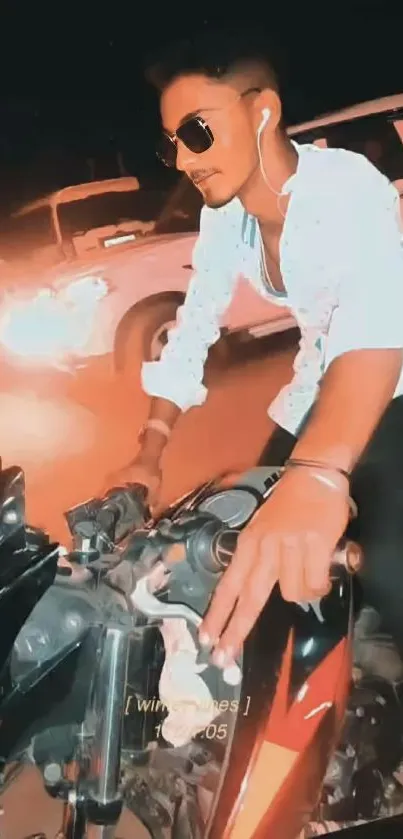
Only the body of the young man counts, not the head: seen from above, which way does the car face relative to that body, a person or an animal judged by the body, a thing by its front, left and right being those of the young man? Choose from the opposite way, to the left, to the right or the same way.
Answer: the same way

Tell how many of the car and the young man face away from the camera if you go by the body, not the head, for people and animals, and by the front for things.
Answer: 0

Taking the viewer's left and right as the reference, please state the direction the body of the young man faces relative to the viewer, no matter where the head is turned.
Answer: facing the viewer and to the left of the viewer

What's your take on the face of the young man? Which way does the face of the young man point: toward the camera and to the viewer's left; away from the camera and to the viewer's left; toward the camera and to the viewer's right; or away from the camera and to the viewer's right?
toward the camera and to the viewer's left
